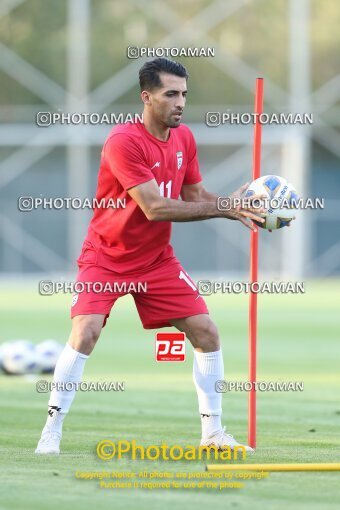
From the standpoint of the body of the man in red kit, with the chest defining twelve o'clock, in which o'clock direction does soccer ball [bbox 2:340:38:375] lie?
The soccer ball is roughly at 7 o'clock from the man in red kit.

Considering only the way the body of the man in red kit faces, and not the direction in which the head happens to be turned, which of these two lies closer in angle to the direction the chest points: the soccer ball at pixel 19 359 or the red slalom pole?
the red slalom pole

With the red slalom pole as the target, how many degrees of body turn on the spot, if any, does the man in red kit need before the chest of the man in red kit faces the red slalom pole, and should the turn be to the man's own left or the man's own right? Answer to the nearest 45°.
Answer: approximately 45° to the man's own left

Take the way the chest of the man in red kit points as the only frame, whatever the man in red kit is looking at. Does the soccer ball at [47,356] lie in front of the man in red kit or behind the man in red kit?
behind

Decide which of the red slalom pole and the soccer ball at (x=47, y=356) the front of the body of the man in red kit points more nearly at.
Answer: the red slalom pole

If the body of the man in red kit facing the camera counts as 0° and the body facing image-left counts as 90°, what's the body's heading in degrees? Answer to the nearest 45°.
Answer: approximately 315°

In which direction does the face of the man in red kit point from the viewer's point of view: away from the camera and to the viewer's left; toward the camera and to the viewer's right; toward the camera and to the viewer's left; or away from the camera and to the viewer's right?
toward the camera and to the viewer's right
